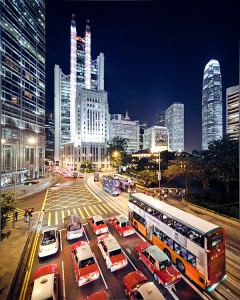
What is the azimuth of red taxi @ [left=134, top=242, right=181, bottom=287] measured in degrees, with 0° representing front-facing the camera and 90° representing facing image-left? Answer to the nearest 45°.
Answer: approximately 135°

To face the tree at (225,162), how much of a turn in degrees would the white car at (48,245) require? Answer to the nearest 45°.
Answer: approximately 90° to its right

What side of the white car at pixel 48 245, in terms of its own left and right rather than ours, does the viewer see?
back

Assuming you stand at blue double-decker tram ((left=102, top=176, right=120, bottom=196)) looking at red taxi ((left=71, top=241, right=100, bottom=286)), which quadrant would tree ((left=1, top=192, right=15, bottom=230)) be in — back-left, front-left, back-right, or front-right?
front-right

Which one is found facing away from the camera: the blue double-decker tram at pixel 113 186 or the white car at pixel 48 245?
the white car

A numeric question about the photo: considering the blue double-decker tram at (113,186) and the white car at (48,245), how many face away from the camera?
1

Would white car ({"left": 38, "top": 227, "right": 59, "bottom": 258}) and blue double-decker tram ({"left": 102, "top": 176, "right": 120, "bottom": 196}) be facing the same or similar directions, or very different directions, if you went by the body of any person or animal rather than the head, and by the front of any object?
very different directions

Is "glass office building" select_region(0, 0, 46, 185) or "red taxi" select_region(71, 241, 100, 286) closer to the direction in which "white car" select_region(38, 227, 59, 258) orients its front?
the glass office building

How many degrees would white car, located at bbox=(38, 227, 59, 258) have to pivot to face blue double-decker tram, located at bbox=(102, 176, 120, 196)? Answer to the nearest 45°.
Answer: approximately 45° to its right

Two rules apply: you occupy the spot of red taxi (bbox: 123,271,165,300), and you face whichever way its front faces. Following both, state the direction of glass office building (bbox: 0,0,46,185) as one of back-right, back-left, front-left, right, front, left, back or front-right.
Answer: front
